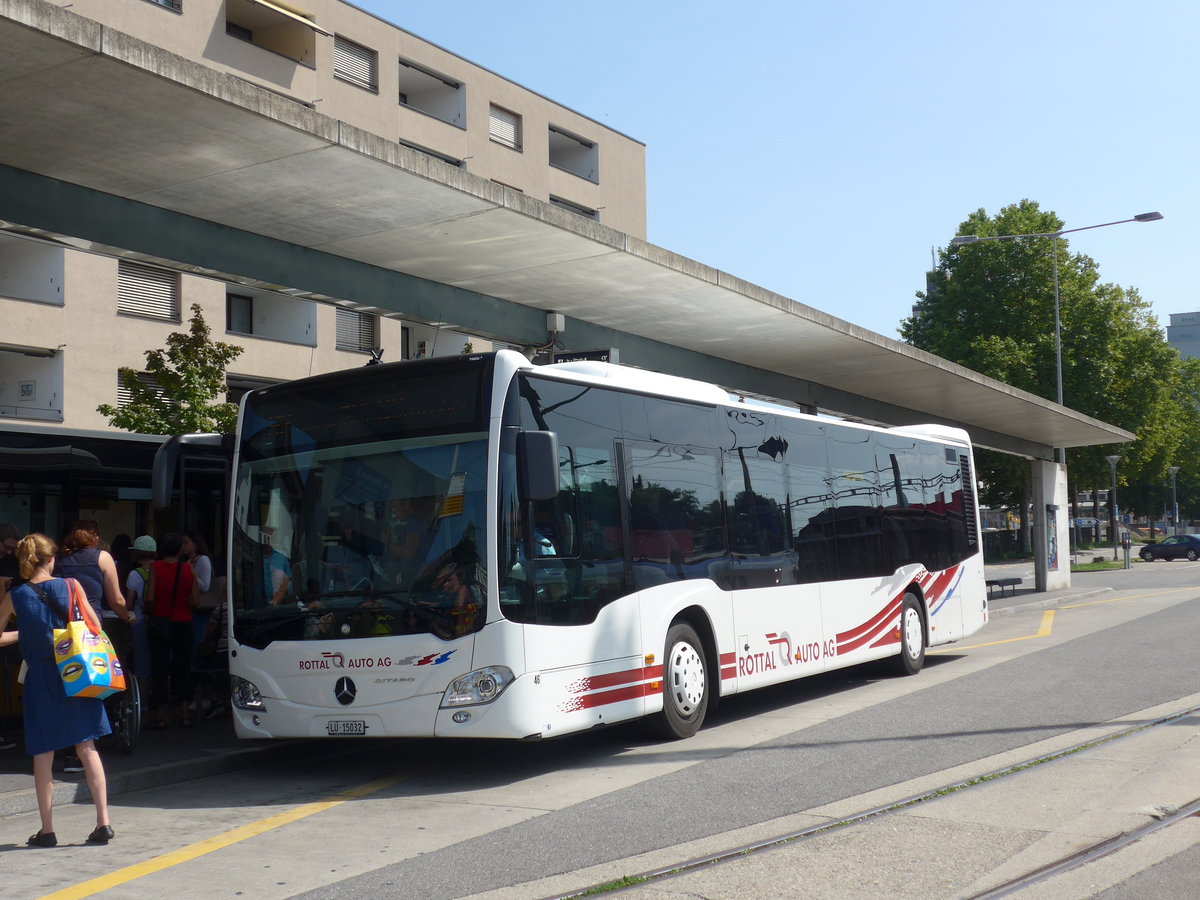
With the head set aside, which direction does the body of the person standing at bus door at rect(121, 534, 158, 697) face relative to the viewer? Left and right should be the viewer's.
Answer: facing to the right of the viewer

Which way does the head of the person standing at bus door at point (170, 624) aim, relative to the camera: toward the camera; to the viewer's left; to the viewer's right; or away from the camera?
away from the camera

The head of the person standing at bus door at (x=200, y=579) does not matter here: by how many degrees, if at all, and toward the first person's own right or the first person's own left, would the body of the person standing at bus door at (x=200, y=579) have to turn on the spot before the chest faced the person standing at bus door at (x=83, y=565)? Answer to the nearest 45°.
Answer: approximately 90° to the first person's own left

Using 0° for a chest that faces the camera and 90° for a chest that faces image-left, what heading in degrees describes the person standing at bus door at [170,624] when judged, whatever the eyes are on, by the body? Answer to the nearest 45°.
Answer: approximately 180°

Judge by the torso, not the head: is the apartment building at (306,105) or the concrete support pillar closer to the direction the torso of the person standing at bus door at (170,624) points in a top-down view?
the apartment building

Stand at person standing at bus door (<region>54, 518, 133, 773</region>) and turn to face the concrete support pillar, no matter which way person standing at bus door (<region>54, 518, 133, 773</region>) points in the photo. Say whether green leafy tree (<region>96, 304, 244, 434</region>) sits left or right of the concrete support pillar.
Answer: left

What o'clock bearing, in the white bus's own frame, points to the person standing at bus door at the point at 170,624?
The person standing at bus door is roughly at 1 o'clock from the white bus.

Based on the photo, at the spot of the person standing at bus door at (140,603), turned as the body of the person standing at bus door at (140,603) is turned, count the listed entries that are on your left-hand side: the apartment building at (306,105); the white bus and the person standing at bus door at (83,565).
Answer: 1
